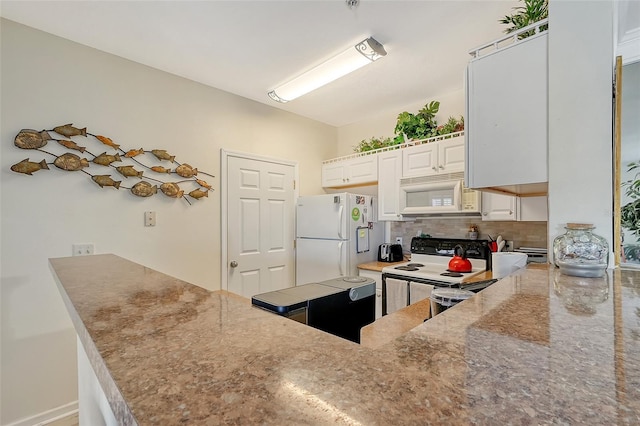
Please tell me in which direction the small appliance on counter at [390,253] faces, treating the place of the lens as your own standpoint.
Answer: facing the viewer and to the left of the viewer

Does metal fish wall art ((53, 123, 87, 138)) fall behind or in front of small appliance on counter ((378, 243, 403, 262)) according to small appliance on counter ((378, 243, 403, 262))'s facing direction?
in front

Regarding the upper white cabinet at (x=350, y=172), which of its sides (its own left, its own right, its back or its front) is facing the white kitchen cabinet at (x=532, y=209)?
left

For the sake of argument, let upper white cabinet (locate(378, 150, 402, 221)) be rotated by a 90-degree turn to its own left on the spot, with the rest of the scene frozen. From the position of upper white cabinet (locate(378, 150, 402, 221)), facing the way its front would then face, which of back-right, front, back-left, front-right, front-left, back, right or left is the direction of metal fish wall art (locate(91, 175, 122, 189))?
right

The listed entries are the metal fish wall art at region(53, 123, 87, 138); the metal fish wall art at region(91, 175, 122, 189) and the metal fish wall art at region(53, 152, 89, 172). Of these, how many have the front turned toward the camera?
0

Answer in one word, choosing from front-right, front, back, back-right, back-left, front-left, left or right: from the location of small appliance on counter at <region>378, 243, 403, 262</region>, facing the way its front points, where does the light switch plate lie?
front

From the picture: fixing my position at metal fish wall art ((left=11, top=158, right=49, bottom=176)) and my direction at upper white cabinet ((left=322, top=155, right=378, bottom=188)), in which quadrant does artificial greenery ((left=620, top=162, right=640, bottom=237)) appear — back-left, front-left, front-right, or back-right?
front-right

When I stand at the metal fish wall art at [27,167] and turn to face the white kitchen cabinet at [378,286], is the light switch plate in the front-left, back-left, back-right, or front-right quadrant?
front-left

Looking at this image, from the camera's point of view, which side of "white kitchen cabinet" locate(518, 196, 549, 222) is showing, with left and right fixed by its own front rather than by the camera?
front
